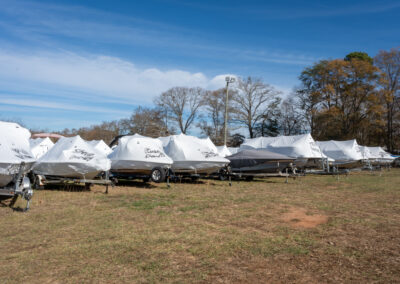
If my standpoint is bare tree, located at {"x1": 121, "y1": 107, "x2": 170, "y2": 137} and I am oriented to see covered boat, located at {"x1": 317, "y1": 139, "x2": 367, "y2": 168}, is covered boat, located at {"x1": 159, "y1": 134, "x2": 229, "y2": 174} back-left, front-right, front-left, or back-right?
front-right

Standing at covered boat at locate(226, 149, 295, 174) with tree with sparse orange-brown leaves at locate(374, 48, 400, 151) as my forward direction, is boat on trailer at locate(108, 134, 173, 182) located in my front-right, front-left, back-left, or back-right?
back-left

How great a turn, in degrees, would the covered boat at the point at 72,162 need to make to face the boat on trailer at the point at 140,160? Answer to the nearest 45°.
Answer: approximately 90° to its left

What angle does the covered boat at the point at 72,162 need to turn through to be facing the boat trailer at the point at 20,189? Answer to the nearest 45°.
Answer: approximately 45° to its right

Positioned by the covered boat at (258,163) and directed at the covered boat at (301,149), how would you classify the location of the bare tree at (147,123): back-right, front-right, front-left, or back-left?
front-left
